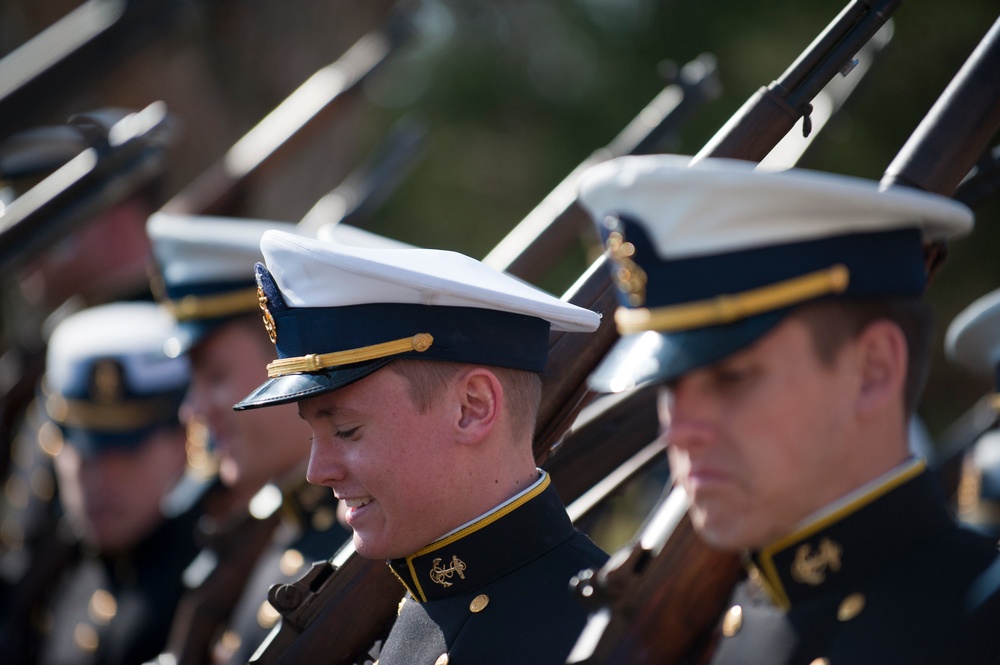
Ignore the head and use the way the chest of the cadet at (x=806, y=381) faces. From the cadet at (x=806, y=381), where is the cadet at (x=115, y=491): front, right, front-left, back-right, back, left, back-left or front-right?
right

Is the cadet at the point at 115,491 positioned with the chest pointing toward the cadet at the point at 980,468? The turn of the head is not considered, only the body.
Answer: no

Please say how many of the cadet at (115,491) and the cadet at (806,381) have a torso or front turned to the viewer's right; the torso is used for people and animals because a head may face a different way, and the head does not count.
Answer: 0

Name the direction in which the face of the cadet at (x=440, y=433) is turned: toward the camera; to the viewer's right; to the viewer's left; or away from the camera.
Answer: to the viewer's left

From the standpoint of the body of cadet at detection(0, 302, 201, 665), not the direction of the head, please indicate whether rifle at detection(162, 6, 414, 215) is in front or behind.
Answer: behind

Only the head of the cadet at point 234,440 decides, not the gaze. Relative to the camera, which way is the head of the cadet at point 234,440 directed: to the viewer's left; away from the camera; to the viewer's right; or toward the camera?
to the viewer's left
